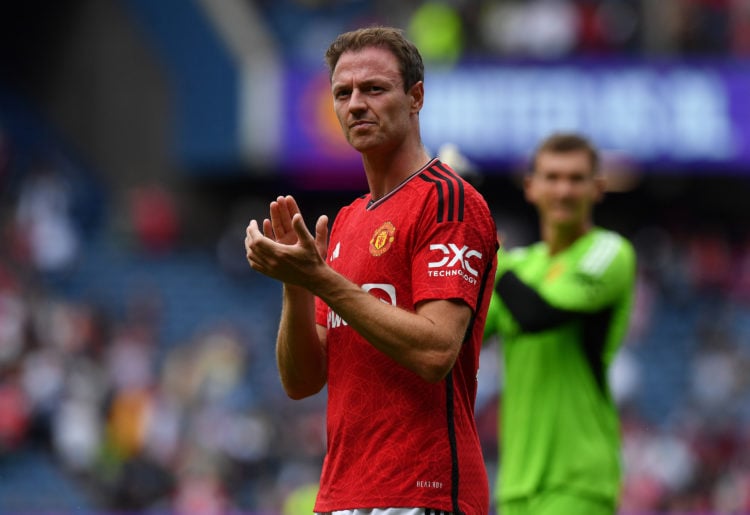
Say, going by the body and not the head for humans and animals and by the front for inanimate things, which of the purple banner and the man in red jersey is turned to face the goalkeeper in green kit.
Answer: the purple banner

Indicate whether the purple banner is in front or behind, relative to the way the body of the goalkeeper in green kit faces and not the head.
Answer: behind

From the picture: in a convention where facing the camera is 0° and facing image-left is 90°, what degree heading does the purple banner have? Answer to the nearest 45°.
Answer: approximately 0°

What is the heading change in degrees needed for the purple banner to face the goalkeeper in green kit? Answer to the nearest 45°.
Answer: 0° — it already faces them

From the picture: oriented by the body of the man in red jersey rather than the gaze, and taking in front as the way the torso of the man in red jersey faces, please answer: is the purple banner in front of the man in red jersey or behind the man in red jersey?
behind

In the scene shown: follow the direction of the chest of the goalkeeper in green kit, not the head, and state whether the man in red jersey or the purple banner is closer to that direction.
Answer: the man in red jersey

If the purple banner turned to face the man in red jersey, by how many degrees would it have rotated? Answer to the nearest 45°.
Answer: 0° — it already faces them
